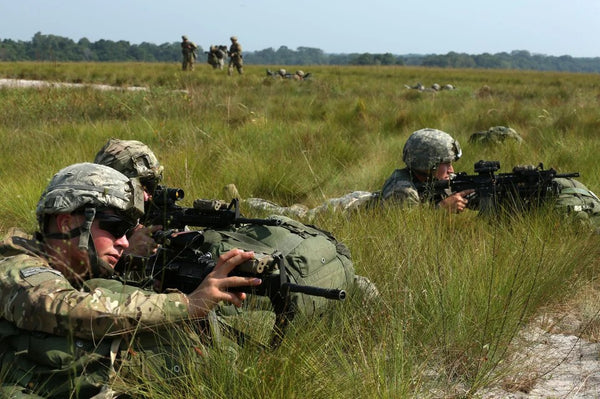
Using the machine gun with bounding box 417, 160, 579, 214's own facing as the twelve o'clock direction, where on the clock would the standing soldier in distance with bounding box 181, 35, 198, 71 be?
The standing soldier in distance is roughly at 8 o'clock from the machine gun.

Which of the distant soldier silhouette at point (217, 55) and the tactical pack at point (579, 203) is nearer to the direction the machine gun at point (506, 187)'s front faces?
the tactical pack

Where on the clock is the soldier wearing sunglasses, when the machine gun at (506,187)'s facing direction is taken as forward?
The soldier wearing sunglasses is roughly at 4 o'clock from the machine gun.

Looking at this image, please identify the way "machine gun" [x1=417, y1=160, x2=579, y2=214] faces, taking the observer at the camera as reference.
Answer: facing to the right of the viewer
